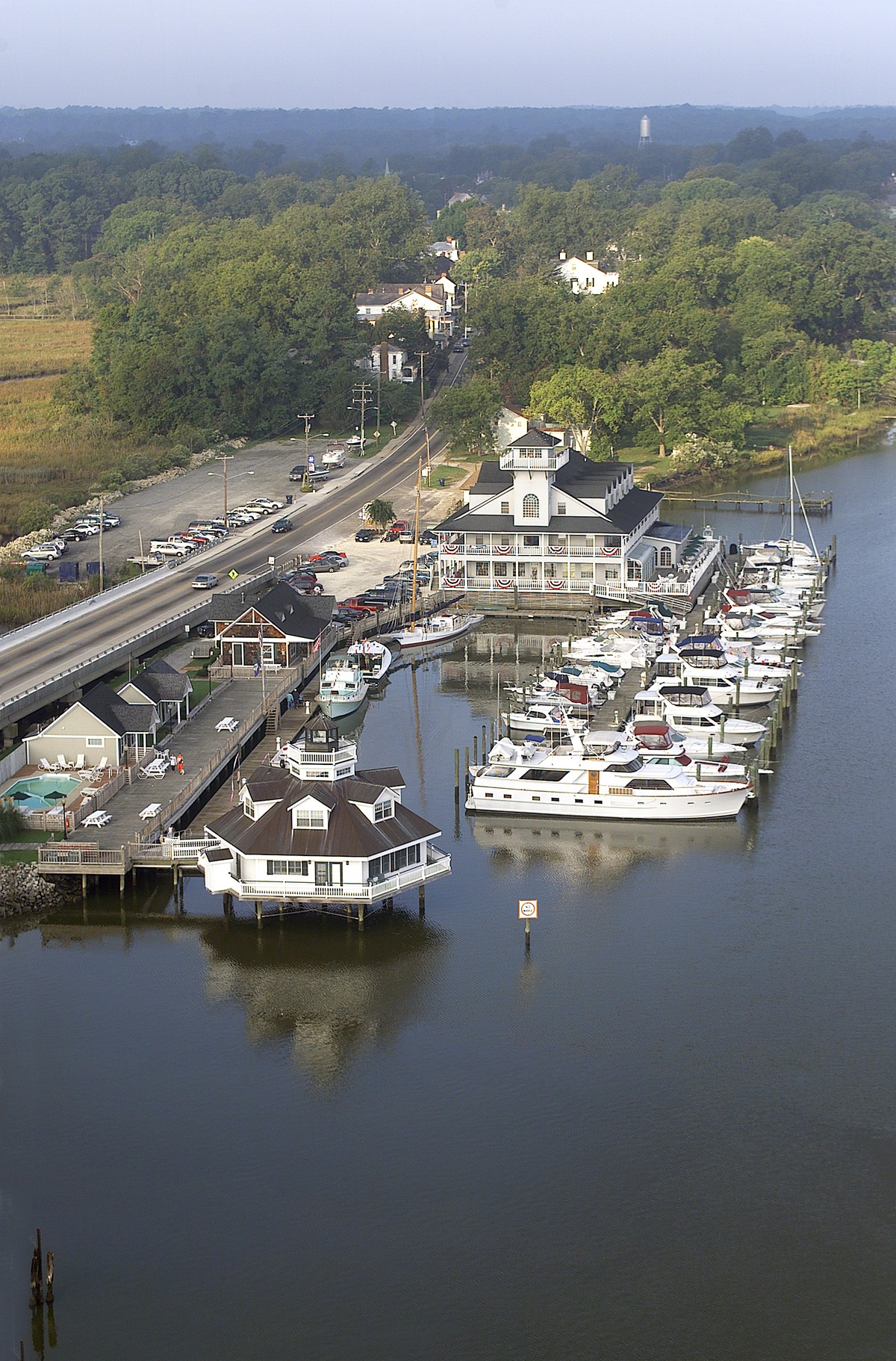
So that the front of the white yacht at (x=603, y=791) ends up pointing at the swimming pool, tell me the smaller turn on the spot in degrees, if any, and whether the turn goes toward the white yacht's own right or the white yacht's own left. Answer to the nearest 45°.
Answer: approximately 180°

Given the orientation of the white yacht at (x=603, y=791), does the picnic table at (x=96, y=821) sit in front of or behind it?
behind

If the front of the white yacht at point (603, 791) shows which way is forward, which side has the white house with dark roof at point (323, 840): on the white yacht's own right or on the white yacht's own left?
on the white yacht's own right

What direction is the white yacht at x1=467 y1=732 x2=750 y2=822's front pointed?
to the viewer's right

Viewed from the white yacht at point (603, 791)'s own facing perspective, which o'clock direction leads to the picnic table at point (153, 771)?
The picnic table is roughly at 6 o'clock from the white yacht.
